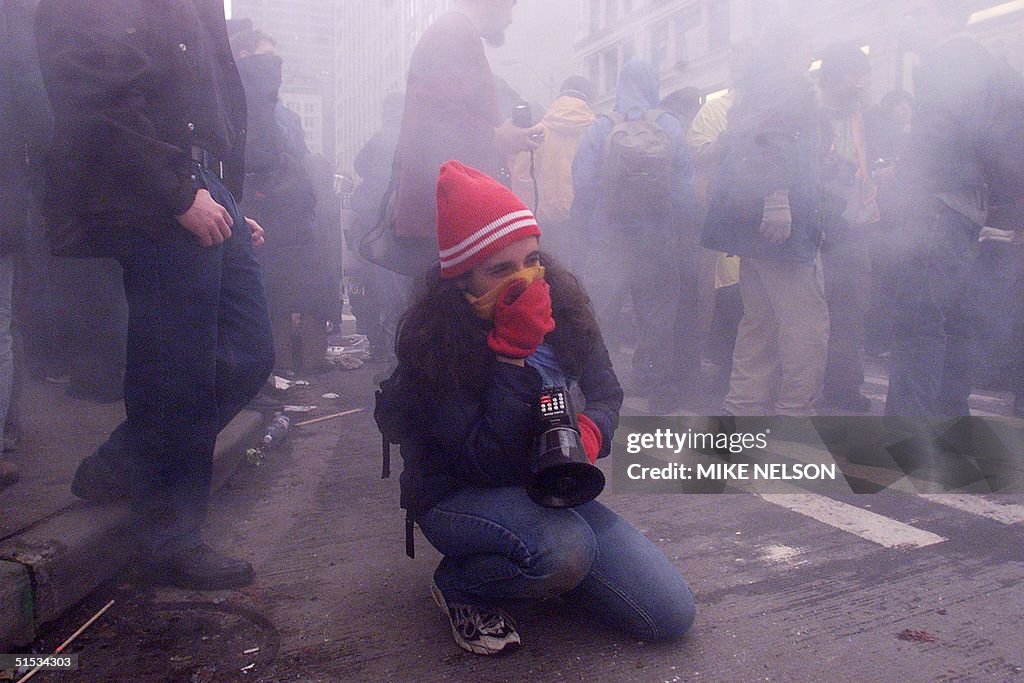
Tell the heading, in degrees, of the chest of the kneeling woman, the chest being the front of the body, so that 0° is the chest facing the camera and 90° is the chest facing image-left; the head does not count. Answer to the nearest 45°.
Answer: approximately 315°

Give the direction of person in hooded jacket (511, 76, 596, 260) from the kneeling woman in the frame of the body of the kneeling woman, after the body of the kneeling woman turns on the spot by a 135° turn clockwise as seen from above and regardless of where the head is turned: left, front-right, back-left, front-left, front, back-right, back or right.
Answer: right

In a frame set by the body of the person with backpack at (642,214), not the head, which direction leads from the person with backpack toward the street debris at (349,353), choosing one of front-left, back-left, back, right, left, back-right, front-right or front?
front-left

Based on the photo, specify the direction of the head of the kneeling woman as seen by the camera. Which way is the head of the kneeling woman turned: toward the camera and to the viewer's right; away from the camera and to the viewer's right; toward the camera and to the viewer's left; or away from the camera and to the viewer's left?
toward the camera and to the viewer's right

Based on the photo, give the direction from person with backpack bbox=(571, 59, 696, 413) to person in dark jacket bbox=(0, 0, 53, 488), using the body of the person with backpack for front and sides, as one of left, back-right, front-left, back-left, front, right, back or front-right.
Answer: back-left

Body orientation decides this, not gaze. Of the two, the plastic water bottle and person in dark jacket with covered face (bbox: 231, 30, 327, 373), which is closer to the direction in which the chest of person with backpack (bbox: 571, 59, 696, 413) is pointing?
the person in dark jacket with covered face

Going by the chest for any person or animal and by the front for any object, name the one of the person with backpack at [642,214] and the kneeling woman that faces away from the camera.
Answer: the person with backpack

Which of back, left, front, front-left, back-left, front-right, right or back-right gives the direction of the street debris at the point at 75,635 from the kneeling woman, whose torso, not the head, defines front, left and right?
back-right

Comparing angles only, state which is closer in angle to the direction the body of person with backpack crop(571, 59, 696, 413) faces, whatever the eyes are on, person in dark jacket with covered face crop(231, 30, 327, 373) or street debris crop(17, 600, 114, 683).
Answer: the person in dark jacket with covered face

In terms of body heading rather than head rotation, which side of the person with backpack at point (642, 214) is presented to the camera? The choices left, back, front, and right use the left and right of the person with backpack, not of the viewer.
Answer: back

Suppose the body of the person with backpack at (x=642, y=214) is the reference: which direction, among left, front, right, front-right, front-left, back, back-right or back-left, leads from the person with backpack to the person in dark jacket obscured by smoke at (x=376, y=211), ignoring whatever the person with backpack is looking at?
front-left

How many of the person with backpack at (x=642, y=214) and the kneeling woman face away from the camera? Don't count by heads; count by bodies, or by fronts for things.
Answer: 1

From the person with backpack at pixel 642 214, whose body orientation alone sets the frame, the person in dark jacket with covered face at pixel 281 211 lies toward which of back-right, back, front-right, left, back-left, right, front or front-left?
left
